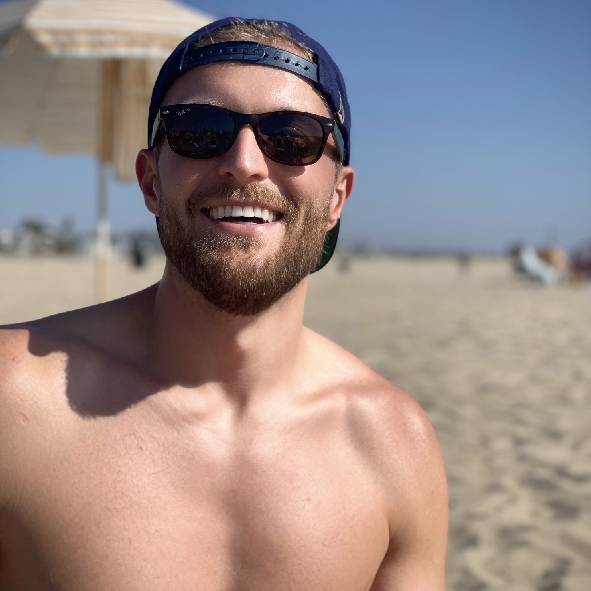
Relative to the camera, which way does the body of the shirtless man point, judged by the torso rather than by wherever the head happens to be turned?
toward the camera

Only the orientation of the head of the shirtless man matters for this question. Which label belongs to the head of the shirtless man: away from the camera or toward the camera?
toward the camera
